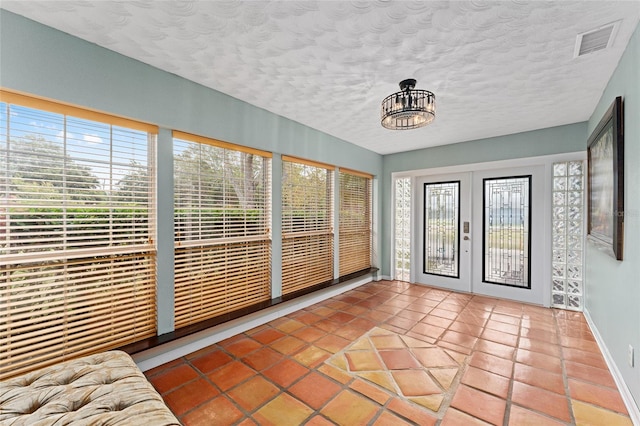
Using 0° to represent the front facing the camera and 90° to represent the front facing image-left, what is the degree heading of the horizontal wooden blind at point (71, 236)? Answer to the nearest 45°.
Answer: approximately 315°

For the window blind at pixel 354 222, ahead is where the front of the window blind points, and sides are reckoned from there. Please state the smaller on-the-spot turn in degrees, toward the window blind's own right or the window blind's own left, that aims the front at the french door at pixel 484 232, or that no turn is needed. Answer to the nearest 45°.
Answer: approximately 45° to the window blind's own left

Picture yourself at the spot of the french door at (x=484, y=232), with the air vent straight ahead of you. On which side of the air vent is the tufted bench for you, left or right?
right

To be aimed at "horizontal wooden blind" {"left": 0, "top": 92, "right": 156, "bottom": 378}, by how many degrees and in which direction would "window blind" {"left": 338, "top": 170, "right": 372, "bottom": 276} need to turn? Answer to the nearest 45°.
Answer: approximately 90° to its right

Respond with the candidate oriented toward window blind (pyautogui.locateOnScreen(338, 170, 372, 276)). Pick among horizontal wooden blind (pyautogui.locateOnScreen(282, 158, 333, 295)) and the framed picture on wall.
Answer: the framed picture on wall

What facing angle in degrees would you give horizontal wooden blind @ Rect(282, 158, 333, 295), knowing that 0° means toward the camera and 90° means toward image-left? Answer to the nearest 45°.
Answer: approximately 315°

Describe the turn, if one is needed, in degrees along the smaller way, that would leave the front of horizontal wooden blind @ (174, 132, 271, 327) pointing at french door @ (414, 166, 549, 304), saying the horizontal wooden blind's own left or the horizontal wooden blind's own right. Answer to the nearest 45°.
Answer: approximately 45° to the horizontal wooden blind's own left

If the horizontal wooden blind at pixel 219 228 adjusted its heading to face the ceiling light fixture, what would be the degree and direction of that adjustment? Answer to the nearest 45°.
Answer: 0° — it already faces it

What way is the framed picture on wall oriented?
to the viewer's left
